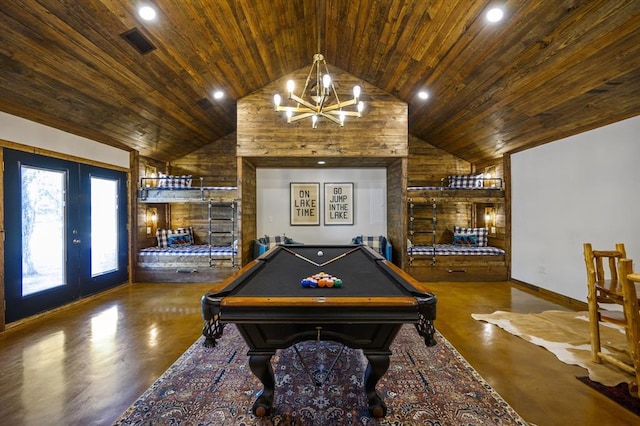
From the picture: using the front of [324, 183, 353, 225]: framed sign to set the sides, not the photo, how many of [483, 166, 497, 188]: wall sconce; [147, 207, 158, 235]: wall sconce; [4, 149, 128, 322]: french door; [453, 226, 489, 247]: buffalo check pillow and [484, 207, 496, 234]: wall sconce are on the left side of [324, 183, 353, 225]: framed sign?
3

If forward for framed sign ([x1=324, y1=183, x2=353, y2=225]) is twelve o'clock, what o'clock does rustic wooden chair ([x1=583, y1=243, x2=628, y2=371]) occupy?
The rustic wooden chair is roughly at 11 o'clock from the framed sign.

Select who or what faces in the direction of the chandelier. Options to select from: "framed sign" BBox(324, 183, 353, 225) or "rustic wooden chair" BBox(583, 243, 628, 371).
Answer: the framed sign

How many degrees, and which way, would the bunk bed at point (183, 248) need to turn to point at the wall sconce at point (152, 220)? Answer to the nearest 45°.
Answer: approximately 135° to its right

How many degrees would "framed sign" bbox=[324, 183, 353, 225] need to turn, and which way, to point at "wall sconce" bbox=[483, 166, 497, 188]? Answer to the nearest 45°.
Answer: approximately 90° to its left
